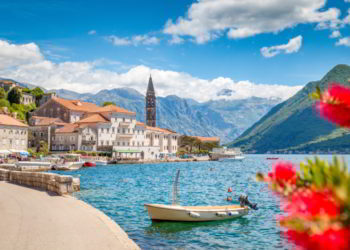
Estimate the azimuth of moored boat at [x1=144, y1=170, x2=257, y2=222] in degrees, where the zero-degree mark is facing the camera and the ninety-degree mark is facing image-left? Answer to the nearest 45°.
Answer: approximately 90°

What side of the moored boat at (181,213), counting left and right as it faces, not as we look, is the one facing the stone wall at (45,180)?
front
